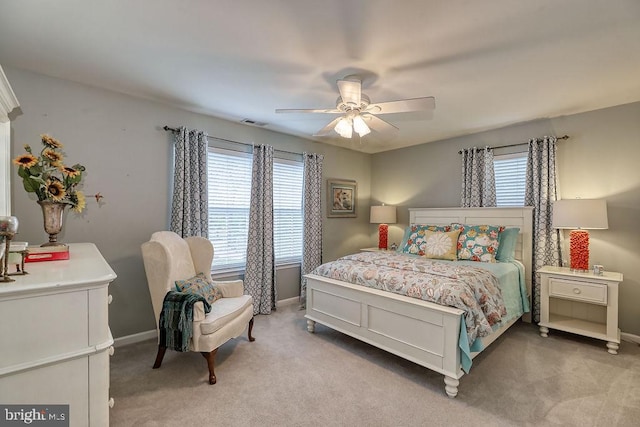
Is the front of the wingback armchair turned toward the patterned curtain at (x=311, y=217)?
no

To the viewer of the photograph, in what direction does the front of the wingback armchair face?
facing the viewer and to the right of the viewer

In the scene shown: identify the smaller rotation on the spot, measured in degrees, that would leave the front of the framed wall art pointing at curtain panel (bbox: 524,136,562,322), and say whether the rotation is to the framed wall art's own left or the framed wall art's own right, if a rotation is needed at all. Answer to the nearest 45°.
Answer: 0° — it already faces it

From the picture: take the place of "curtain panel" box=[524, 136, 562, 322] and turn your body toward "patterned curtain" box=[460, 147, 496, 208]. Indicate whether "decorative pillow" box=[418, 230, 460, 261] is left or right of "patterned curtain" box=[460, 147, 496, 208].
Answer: left

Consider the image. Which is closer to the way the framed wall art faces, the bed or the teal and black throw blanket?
the bed

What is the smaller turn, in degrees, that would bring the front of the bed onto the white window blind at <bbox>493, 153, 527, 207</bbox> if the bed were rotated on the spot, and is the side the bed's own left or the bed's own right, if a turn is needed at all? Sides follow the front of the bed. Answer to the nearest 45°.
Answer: approximately 180°

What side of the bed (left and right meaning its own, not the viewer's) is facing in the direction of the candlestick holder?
front

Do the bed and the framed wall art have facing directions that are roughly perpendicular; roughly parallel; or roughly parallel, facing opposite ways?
roughly perpendicular

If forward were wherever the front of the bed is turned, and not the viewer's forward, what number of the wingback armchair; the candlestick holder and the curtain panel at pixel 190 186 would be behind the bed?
0

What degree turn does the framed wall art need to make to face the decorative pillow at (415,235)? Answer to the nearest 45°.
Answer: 0° — it already faces it

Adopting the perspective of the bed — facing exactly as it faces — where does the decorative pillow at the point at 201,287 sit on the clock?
The decorative pillow is roughly at 1 o'clock from the bed.

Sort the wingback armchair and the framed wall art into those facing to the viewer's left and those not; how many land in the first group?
0

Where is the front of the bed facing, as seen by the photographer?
facing the viewer and to the left of the viewer
